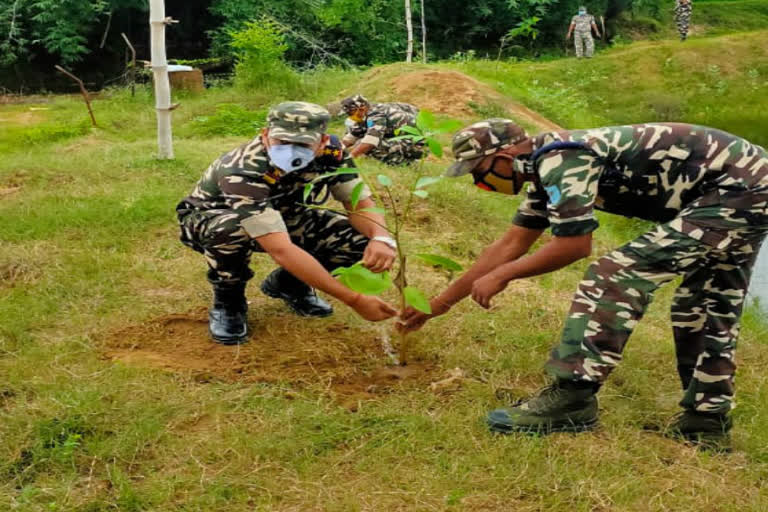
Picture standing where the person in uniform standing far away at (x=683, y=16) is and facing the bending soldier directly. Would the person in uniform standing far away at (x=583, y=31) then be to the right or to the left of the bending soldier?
right

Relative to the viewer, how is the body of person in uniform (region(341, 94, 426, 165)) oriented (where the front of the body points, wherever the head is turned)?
to the viewer's left

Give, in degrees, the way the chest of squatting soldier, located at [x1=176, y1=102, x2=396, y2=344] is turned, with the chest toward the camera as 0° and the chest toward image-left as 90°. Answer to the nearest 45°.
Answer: approximately 315°

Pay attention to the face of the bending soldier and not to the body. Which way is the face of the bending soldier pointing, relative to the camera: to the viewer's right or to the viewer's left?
to the viewer's left

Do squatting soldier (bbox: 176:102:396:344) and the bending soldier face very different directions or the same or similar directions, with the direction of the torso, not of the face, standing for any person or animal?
very different directions

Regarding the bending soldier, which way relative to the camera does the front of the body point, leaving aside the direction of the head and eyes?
to the viewer's left

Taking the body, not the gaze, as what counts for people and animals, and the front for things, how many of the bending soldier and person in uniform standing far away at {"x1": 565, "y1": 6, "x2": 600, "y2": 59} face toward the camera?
1

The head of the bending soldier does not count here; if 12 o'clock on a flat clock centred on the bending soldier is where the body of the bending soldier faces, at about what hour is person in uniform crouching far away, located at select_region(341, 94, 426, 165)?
The person in uniform crouching far away is roughly at 2 o'clock from the bending soldier.

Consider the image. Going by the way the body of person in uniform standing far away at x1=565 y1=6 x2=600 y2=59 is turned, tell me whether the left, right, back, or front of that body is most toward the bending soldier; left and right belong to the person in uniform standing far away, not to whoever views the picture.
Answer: front

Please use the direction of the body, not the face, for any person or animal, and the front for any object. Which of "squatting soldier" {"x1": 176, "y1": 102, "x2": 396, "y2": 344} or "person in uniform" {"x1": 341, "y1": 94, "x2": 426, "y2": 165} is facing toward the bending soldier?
the squatting soldier

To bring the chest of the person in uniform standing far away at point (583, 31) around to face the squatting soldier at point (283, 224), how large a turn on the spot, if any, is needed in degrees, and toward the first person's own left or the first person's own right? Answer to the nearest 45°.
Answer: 0° — they already face them

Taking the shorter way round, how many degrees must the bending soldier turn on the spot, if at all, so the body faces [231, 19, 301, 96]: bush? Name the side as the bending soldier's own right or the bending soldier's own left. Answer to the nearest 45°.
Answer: approximately 45° to the bending soldier's own right
